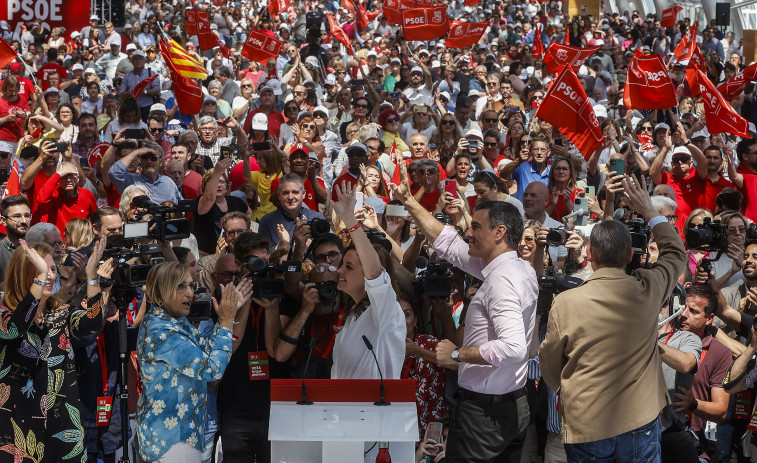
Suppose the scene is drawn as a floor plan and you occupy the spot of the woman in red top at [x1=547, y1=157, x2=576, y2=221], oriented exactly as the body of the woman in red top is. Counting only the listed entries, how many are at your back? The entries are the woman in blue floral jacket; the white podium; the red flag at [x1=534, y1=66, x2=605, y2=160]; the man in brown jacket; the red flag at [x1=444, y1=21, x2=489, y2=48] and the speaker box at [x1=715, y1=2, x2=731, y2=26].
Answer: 3

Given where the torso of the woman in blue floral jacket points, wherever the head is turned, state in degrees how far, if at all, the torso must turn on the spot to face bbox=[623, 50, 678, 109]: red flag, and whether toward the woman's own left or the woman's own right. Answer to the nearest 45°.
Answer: approximately 45° to the woman's own left

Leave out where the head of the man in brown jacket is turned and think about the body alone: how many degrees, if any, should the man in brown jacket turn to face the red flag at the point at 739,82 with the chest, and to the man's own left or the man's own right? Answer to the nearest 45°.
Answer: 0° — they already face it

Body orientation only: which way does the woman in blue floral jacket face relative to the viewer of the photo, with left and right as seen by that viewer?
facing to the right of the viewer

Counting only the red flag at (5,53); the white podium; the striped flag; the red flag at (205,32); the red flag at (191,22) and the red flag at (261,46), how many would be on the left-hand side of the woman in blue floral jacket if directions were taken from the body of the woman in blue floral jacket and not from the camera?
5

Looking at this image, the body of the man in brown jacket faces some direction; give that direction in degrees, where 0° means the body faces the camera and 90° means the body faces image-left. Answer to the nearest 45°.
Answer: approximately 180°

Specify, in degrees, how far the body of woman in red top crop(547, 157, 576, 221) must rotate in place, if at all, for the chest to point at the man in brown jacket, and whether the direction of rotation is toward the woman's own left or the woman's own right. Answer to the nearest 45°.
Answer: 0° — they already face them

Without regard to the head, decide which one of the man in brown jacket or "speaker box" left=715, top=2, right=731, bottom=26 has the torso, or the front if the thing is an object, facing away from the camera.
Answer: the man in brown jacket
